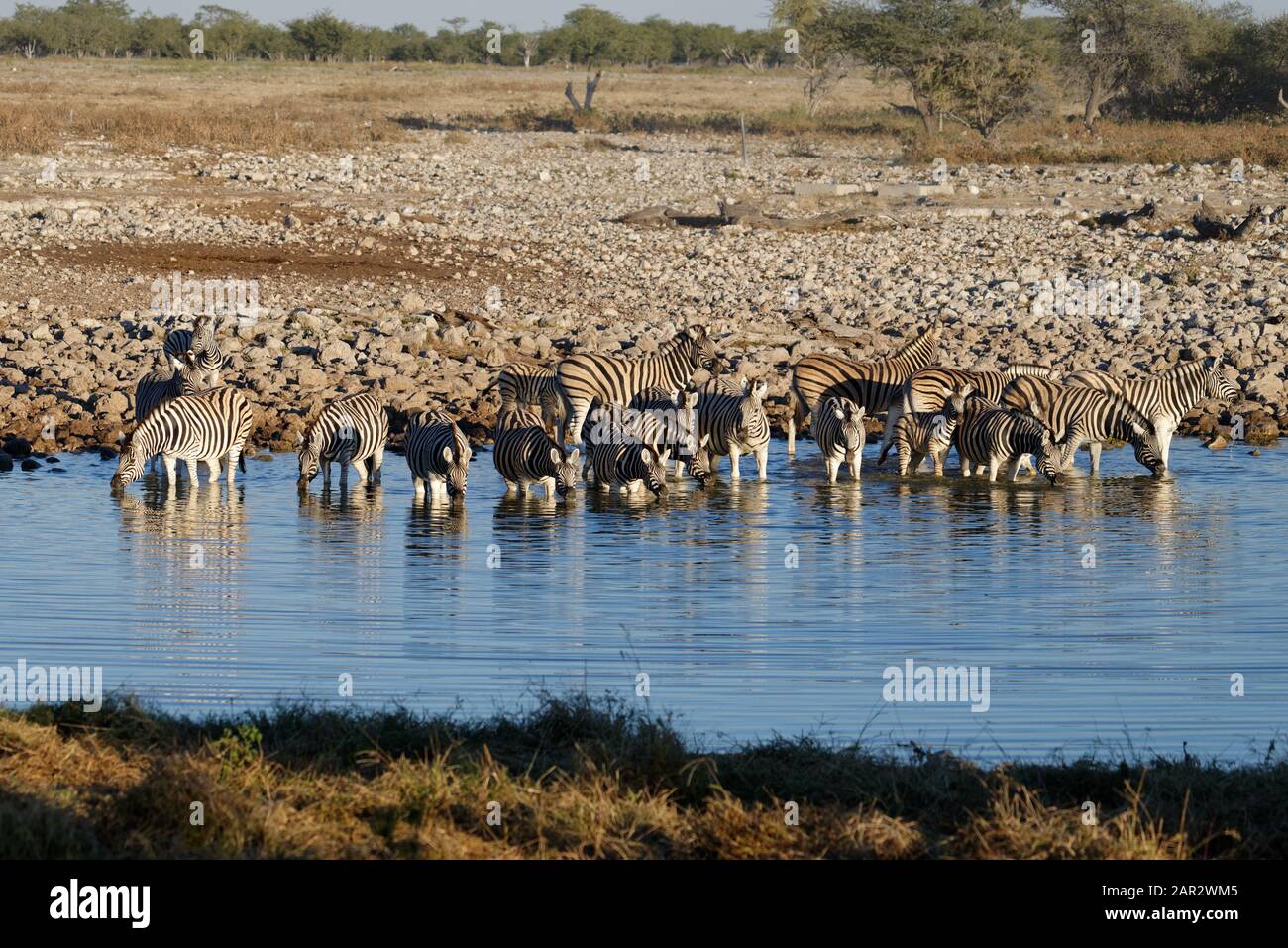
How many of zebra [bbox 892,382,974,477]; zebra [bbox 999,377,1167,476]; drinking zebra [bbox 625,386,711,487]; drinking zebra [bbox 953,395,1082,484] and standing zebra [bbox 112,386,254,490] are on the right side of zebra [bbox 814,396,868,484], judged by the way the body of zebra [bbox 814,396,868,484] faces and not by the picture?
2

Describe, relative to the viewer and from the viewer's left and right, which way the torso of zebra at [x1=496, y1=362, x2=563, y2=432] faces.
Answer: facing to the right of the viewer

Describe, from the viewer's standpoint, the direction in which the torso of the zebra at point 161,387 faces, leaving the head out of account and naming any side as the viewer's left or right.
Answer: facing to the right of the viewer

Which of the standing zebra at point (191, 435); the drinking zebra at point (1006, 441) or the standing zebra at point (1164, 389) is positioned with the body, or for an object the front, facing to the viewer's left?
the standing zebra at point (191, 435)

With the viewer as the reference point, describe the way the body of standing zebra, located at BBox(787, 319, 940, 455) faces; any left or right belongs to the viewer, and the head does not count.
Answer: facing to the right of the viewer

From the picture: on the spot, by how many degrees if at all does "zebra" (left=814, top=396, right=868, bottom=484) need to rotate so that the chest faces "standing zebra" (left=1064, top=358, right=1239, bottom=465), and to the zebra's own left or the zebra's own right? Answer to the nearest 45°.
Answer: approximately 135° to the zebra's own left

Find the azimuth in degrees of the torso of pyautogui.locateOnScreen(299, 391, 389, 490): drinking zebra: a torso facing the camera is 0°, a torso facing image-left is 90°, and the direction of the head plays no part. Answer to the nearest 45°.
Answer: approximately 45°

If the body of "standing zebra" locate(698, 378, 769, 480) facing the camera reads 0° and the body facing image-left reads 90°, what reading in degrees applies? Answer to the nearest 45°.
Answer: approximately 315°

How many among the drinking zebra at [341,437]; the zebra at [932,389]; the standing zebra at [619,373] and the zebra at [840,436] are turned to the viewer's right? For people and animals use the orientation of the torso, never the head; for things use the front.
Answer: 2

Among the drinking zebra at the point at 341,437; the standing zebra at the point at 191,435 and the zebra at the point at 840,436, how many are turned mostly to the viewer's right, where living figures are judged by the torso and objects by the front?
0

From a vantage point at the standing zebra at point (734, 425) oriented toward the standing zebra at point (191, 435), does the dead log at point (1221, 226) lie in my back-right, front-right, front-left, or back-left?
back-right

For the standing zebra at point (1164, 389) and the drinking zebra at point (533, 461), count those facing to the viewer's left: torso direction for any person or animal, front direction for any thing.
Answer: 0

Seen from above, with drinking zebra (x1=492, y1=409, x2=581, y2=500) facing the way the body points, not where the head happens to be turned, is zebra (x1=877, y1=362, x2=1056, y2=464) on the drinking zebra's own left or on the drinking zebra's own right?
on the drinking zebra's own left
